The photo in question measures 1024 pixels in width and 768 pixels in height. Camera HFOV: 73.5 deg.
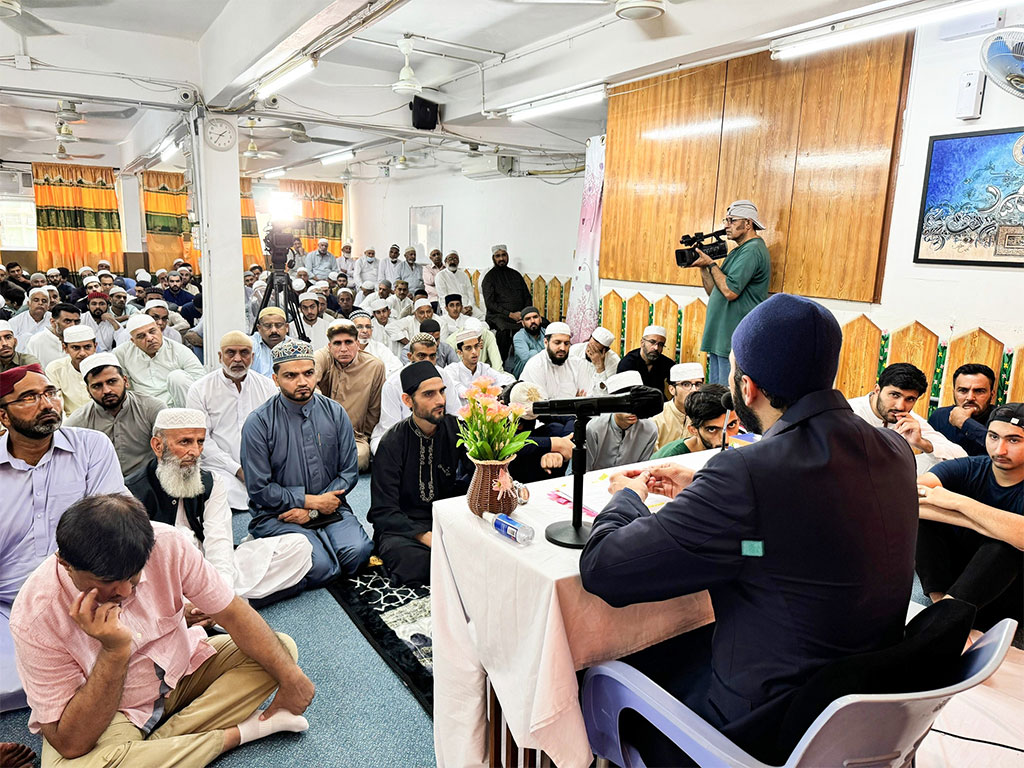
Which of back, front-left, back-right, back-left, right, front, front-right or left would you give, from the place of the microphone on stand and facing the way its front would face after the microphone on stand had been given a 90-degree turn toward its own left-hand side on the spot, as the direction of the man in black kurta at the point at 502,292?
front

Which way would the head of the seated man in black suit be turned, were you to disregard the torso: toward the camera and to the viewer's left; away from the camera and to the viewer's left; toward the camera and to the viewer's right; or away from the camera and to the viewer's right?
away from the camera and to the viewer's left

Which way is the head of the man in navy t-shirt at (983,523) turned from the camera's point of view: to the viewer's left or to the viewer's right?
to the viewer's left

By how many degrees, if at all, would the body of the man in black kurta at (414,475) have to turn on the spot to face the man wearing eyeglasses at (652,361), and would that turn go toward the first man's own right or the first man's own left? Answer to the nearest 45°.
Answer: approximately 90° to the first man's own left

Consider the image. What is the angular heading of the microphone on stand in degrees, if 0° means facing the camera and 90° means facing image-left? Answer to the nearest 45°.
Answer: approximately 270°

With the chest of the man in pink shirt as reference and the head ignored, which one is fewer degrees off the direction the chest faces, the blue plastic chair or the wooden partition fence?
the blue plastic chair

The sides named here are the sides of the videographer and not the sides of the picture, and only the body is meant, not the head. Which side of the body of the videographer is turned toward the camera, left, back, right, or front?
left

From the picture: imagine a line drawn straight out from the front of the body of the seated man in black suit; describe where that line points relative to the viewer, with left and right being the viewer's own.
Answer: facing away from the viewer and to the left of the viewer

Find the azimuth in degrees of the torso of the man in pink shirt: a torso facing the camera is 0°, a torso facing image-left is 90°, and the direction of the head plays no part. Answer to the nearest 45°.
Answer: approximately 315°

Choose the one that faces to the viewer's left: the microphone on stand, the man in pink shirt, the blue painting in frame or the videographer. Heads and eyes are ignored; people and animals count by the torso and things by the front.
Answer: the videographer
